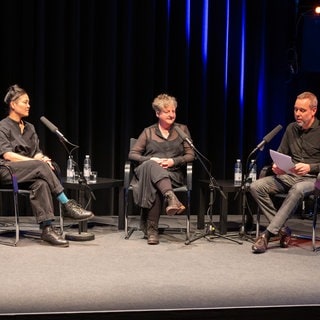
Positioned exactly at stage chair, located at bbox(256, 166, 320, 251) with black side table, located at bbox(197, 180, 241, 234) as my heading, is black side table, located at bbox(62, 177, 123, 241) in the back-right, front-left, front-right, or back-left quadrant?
front-left

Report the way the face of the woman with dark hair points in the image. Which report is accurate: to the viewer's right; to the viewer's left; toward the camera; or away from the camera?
to the viewer's right

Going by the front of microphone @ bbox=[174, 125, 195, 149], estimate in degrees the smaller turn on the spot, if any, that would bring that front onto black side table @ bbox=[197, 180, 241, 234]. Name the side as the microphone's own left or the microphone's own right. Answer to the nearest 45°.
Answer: approximately 135° to the microphone's own right

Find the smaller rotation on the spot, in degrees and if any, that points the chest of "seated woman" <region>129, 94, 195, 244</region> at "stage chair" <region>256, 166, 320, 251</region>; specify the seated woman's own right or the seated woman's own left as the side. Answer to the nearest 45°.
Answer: approximately 90° to the seated woman's own left

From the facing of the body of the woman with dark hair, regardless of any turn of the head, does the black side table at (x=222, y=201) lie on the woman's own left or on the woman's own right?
on the woman's own left

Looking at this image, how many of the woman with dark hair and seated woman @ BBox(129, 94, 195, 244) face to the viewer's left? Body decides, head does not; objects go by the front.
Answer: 0

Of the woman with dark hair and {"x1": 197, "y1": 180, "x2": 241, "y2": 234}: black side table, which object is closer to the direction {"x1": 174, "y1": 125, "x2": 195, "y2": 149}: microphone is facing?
the woman with dark hair

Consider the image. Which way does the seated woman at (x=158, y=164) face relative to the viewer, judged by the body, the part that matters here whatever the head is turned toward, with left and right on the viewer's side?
facing the viewer

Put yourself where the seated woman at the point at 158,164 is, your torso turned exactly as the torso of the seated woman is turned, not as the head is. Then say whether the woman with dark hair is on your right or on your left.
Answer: on your right

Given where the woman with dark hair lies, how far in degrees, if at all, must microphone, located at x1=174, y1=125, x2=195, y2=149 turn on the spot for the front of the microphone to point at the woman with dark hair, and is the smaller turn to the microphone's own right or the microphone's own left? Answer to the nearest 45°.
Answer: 0° — it already faces them

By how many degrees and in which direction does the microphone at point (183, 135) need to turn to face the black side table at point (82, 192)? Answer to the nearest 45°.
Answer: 0° — it already faces it

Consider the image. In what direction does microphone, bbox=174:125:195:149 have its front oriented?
to the viewer's left

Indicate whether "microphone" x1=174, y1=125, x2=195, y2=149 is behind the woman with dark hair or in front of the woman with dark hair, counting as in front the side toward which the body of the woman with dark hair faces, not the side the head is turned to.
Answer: in front

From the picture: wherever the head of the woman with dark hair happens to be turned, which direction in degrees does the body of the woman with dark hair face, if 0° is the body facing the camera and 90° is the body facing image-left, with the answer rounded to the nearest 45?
approximately 315°

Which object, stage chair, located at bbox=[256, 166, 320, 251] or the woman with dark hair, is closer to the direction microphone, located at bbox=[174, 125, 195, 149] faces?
the woman with dark hair

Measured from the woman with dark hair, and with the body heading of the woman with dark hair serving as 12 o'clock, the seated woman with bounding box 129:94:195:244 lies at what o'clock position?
The seated woman is roughly at 10 o'clock from the woman with dark hair.
